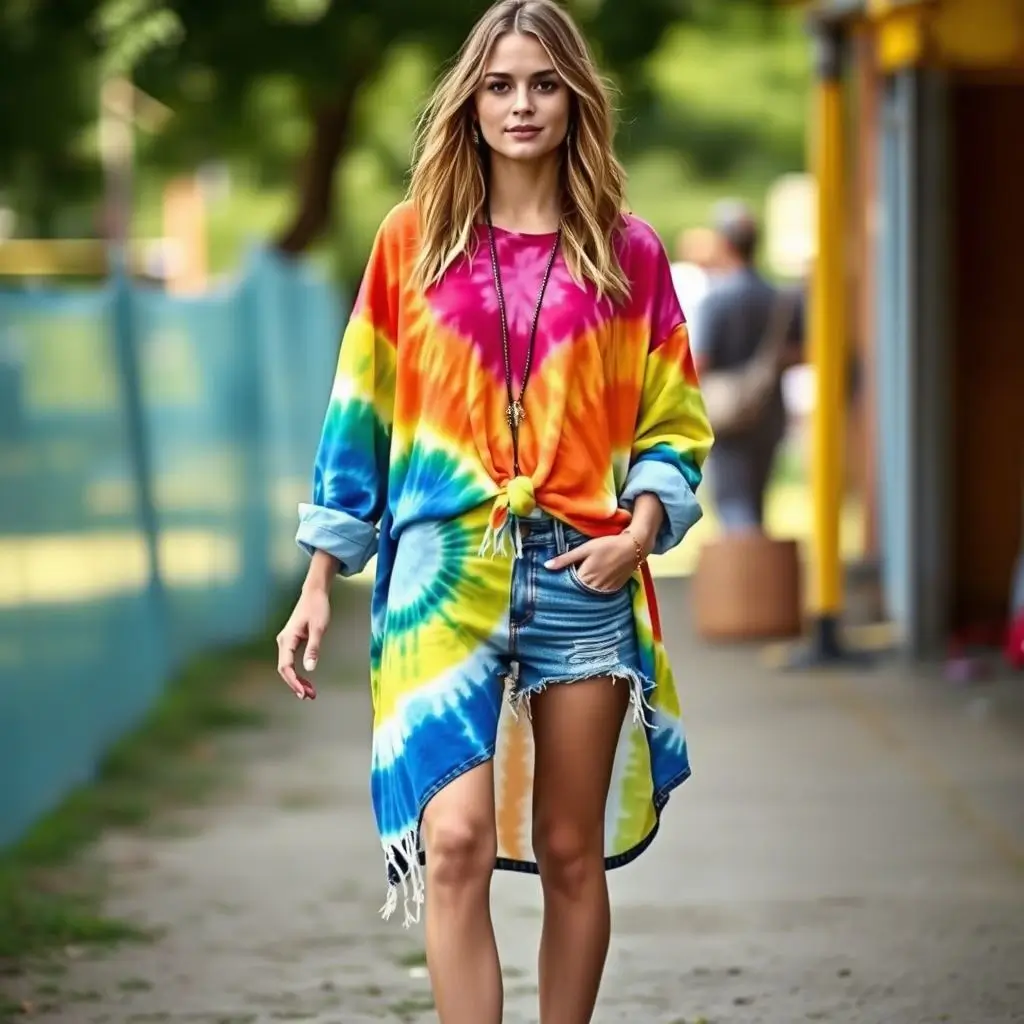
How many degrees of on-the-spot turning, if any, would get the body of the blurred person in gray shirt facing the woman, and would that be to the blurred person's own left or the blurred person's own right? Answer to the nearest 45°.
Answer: approximately 135° to the blurred person's own left

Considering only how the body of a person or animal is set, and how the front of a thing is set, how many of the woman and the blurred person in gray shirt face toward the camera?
1

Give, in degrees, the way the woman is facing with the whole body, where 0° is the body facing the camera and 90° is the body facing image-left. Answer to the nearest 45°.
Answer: approximately 0°

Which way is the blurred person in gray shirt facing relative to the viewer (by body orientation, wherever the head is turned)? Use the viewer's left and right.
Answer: facing away from the viewer and to the left of the viewer

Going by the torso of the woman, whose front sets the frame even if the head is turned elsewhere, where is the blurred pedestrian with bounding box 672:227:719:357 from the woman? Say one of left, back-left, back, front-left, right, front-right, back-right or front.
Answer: back

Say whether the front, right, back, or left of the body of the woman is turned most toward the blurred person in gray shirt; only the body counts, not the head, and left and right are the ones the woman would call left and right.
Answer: back

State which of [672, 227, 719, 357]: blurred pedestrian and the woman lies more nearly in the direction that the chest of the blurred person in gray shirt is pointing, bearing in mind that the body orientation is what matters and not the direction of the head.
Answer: the blurred pedestrian
